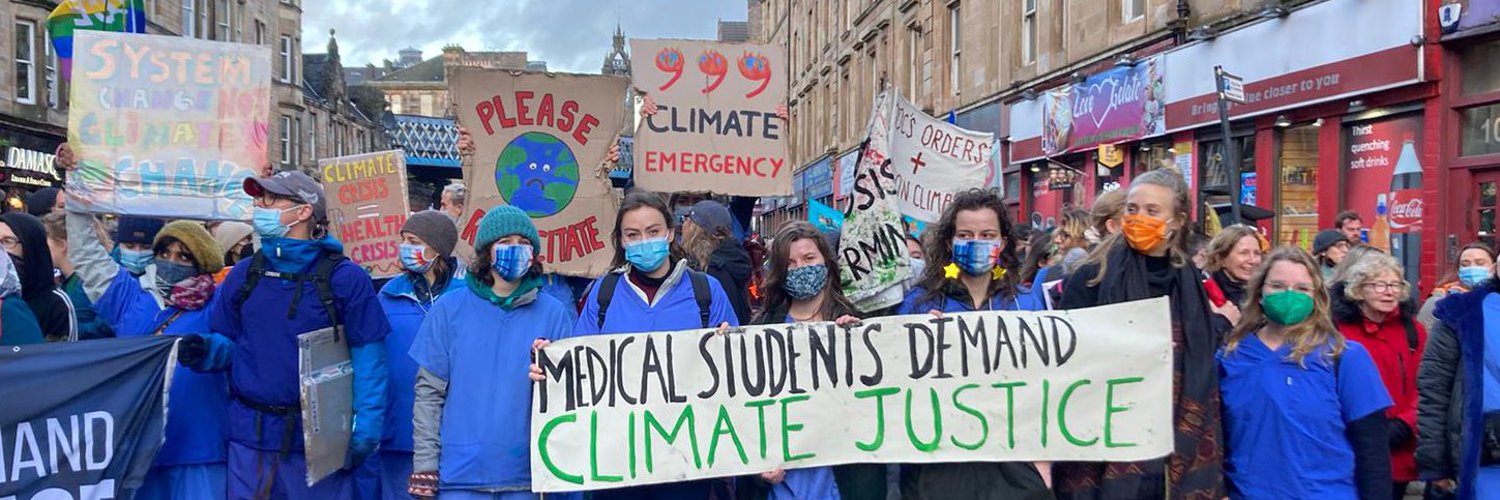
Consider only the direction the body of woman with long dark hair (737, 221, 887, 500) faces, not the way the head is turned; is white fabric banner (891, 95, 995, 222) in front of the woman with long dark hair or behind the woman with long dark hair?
behind

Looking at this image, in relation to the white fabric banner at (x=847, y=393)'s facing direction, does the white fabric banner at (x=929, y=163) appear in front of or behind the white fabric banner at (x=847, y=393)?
behind

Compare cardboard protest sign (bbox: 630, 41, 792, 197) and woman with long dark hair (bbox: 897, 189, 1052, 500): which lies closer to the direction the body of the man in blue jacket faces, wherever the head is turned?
the woman with long dark hair

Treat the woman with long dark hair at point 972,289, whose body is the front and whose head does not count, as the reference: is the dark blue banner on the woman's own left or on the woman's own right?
on the woman's own right

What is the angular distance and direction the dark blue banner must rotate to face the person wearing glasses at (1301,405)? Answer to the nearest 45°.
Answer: approximately 45° to its left

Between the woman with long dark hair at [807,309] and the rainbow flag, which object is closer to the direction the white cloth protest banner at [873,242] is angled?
the woman with long dark hair

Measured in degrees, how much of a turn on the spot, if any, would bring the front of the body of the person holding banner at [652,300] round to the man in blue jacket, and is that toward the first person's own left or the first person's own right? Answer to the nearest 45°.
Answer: approximately 90° to the first person's own right

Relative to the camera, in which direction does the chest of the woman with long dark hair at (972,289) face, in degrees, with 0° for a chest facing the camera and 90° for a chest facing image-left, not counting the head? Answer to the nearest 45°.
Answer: approximately 0°
